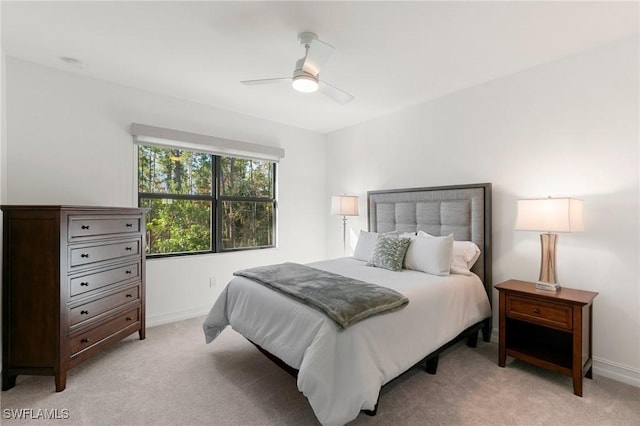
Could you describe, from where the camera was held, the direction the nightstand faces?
facing the viewer and to the left of the viewer

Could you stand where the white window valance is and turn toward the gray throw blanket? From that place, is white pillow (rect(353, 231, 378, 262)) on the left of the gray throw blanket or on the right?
left

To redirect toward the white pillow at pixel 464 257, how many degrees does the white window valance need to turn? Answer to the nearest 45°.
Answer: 0° — it already faces it

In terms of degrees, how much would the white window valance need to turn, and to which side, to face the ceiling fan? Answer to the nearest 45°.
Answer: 0° — it already faces it

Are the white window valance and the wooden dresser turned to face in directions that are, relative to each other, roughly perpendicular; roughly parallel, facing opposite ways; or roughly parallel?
roughly parallel

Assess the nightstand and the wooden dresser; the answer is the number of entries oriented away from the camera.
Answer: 0

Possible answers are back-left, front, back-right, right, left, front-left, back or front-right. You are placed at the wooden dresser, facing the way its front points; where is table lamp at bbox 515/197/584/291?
front

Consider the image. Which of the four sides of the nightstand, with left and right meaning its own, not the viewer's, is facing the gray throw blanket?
front

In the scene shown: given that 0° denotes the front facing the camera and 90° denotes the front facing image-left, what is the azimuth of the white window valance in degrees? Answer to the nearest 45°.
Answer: approximately 315°

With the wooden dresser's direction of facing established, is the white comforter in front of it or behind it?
in front

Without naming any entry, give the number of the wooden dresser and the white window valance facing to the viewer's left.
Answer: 0
